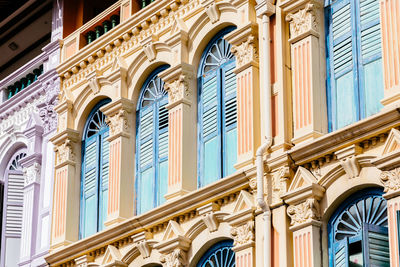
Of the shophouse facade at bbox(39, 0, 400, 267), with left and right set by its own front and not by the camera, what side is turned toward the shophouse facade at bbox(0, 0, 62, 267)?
right

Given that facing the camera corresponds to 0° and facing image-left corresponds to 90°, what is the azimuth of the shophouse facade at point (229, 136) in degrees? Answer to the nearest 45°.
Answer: approximately 45°

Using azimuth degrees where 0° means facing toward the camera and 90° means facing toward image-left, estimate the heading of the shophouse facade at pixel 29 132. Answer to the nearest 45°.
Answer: approximately 45°

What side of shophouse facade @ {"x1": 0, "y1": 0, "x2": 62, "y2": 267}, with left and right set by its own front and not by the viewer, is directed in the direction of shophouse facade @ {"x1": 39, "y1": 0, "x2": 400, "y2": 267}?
left

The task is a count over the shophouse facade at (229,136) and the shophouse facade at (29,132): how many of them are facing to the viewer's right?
0
